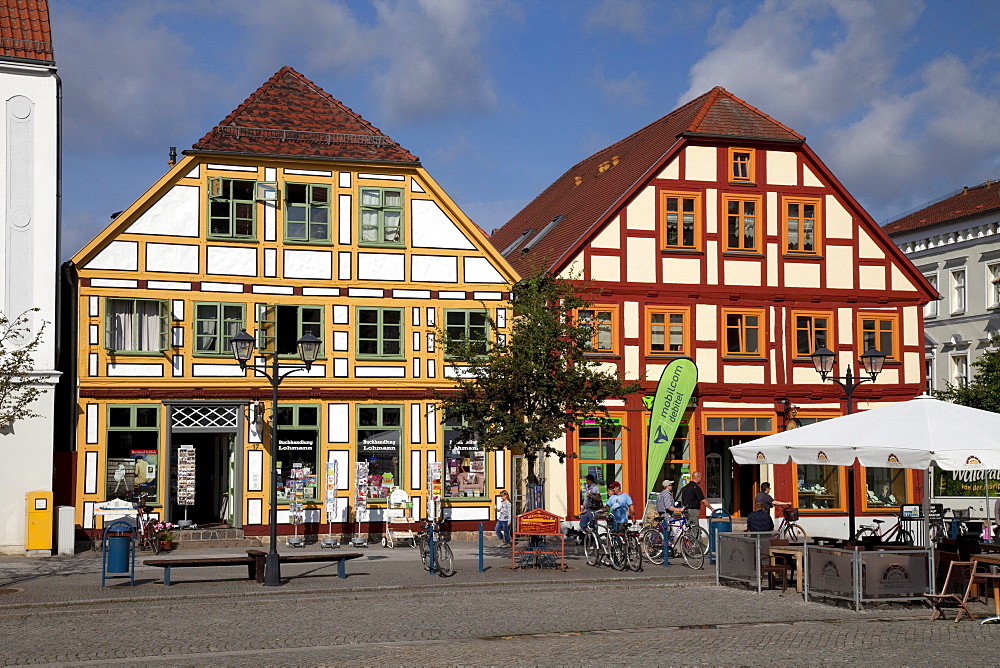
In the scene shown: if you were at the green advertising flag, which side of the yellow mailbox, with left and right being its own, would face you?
left

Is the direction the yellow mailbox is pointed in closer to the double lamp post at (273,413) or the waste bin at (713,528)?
the double lamp post

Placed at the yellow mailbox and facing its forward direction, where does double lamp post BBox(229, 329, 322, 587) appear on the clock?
The double lamp post is roughly at 11 o'clock from the yellow mailbox.

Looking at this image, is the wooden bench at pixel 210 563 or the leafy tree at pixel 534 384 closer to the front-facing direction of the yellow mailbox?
the wooden bench

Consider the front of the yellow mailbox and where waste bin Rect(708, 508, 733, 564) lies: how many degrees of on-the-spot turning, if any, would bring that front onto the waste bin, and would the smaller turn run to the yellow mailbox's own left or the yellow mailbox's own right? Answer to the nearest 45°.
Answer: approximately 45° to the yellow mailbox's own left

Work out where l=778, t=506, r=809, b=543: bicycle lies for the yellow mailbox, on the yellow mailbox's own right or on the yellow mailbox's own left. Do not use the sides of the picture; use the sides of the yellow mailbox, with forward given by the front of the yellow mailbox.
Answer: on the yellow mailbox's own left

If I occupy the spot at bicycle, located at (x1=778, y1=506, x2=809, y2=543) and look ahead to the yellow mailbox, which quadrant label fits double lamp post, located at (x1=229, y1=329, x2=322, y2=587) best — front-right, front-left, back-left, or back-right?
front-left

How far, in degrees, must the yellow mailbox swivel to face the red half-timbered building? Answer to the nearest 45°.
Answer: approximately 90° to its left

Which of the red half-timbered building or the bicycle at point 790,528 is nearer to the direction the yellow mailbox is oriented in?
the bicycle

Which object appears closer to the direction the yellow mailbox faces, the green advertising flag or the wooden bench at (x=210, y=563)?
the wooden bench

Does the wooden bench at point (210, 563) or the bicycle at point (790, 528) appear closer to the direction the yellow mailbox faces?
the wooden bench

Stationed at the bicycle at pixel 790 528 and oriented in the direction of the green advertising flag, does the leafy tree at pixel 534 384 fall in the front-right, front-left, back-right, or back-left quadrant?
front-left

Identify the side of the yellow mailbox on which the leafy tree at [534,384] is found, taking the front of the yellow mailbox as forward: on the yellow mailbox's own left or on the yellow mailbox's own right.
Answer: on the yellow mailbox's own left

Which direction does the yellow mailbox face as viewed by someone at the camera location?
facing the viewer
